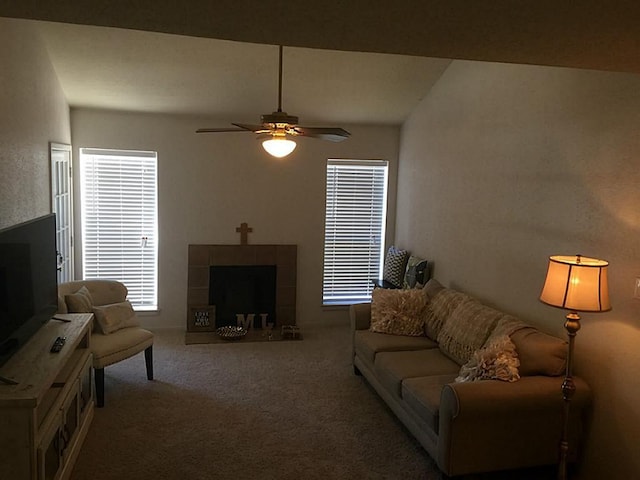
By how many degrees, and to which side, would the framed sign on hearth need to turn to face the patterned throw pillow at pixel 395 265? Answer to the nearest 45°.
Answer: approximately 90° to its left

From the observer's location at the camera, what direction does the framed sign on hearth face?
facing the viewer

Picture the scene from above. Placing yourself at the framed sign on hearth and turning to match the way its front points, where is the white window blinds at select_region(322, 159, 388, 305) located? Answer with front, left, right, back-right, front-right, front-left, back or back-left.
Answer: left

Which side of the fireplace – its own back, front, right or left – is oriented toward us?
front

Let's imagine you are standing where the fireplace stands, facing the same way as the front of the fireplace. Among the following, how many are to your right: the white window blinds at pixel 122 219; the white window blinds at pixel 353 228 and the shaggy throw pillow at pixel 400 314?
1

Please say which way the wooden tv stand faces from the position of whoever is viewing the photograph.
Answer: facing the viewer and to the right of the viewer

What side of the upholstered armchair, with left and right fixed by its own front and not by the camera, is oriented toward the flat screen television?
right

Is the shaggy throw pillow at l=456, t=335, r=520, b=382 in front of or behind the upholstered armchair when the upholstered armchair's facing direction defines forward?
in front

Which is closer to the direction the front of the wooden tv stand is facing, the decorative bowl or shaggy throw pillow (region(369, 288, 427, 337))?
the shaggy throw pillow

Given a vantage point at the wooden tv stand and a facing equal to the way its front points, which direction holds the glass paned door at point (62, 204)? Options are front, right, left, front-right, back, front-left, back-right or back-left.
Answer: back-left

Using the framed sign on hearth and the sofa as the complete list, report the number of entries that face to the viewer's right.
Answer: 0

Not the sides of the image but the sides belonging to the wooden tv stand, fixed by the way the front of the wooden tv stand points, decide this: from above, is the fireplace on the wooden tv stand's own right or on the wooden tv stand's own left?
on the wooden tv stand's own left

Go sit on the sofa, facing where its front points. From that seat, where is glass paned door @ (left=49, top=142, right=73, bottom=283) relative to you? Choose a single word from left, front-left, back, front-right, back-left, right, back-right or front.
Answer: front-right
